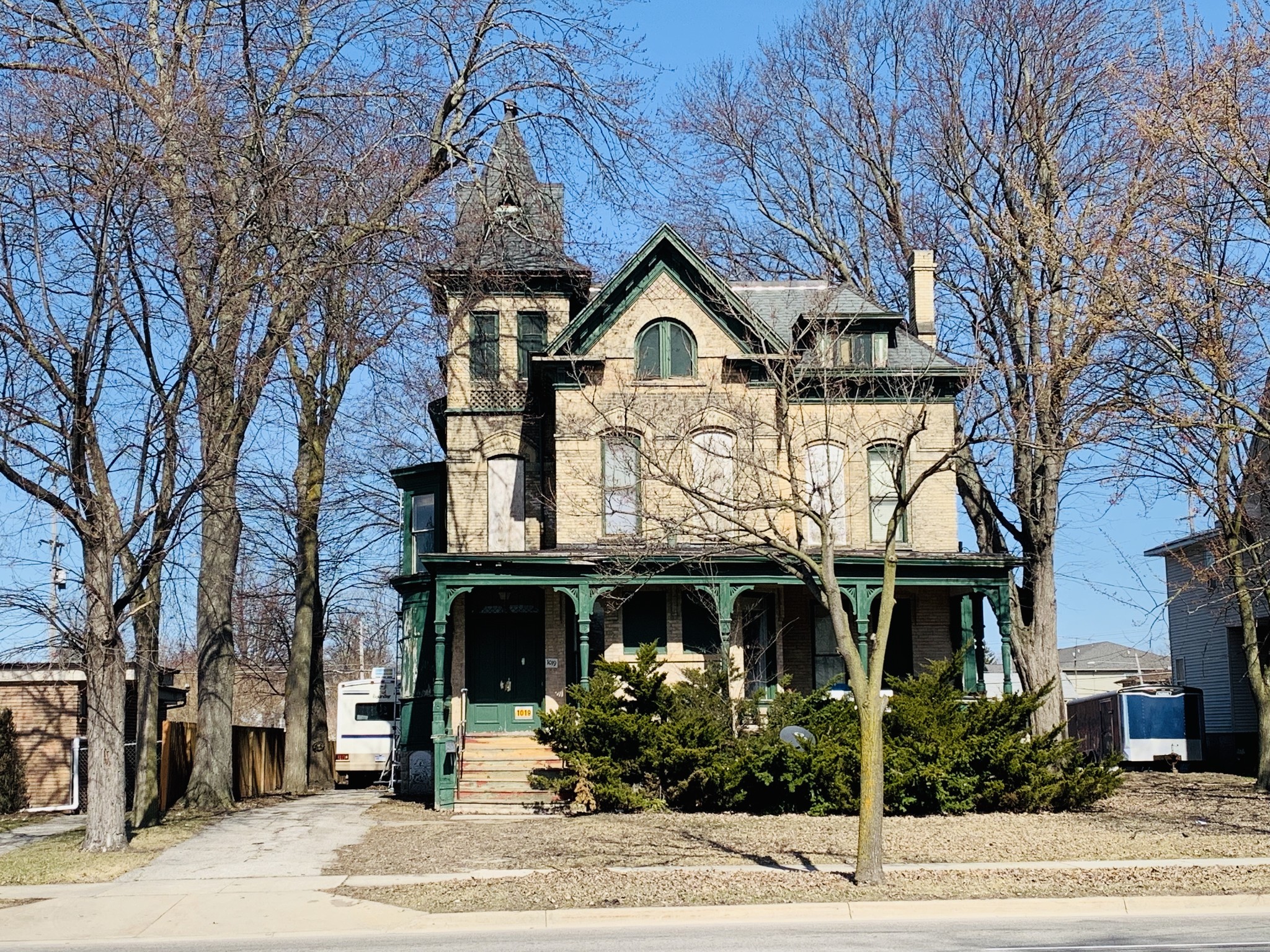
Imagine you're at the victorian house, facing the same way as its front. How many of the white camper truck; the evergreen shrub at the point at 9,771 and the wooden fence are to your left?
0

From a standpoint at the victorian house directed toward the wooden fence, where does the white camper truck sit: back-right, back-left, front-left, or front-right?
front-right

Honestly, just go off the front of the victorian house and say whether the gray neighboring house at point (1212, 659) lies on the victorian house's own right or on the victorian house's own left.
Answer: on the victorian house's own left

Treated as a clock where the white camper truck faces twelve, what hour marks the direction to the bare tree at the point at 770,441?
The bare tree is roughly at 5 o'clock from the white camper truck.

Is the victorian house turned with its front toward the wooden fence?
no

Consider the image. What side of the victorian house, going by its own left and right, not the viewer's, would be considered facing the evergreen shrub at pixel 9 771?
right

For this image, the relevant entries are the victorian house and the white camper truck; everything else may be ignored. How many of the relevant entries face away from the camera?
1

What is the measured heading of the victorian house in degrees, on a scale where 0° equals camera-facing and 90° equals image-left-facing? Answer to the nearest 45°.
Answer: approximately 0°

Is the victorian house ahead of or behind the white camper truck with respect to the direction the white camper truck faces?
behind

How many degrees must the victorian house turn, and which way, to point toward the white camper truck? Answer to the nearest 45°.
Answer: approximately 135° to its right

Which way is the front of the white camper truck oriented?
away from the camera

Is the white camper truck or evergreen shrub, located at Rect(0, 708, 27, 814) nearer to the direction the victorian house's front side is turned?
the evergreen shrub

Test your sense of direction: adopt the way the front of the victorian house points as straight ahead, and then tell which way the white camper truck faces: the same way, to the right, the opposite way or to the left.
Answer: the opposite way
